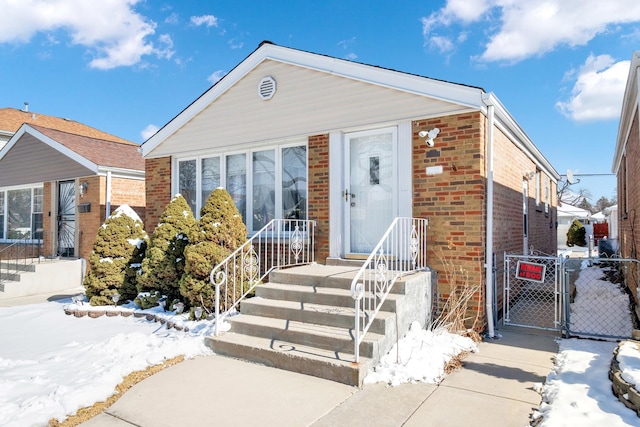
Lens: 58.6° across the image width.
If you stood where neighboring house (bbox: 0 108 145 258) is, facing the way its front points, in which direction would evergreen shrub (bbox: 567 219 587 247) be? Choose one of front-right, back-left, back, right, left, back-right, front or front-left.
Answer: back-left

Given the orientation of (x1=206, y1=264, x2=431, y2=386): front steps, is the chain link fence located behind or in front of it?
behind

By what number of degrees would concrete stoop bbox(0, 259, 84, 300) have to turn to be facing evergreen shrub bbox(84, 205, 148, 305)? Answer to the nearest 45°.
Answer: approximately 45° to its left

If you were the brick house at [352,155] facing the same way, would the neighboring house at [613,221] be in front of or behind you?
behind

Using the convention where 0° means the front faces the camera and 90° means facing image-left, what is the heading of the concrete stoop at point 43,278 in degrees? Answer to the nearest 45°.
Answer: approximately 45°

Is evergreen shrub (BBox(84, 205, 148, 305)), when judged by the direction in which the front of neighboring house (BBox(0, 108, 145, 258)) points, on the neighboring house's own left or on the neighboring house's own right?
on the neighboring house's own left

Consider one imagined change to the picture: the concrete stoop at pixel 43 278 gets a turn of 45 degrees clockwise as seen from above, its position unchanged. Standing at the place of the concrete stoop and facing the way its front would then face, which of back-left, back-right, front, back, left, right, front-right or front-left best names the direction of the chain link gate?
back-left

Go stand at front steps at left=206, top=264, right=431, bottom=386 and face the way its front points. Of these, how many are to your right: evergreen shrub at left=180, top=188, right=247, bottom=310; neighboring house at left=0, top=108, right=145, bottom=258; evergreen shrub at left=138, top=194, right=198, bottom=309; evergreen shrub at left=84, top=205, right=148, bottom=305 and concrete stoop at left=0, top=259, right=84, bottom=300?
5

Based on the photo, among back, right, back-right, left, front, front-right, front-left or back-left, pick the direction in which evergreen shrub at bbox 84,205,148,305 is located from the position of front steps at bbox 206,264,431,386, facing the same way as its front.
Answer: right
